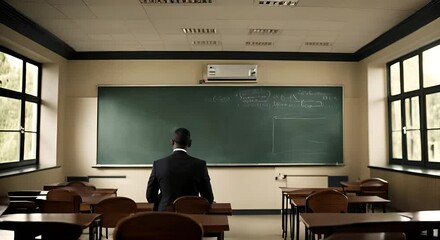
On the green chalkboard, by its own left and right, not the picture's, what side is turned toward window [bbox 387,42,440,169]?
left

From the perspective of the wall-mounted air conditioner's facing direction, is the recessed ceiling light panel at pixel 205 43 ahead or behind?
ahead

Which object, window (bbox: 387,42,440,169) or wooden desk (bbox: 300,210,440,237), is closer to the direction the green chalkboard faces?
the wooden desk

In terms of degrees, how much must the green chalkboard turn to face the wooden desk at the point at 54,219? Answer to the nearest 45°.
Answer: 0° — it already faces it

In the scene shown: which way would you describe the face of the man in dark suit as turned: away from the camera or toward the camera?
away from the camera

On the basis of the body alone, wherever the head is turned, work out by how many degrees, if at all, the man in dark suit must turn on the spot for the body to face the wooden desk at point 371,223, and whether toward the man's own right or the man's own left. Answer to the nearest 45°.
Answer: approximately 135° to the man's own right

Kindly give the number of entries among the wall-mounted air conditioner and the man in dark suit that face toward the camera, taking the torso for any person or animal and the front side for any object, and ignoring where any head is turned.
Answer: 1

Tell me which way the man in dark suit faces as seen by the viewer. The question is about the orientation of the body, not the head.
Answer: away from the camera

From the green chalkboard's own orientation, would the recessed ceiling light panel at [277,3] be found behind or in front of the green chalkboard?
in front

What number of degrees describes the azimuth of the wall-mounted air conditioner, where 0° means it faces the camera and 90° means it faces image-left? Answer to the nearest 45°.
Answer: approximately 0°
